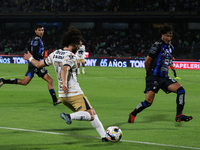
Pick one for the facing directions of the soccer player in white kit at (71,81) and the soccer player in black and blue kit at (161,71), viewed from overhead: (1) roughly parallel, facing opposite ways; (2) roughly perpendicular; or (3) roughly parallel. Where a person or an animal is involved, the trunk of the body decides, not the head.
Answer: roughly perpendicular

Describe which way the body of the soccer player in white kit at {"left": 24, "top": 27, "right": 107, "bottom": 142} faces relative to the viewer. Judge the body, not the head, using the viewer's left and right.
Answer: facing away from the viewer and to the right of the viewer

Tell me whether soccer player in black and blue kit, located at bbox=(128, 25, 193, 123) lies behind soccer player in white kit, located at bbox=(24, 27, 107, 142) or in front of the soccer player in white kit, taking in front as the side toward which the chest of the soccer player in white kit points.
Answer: in front
